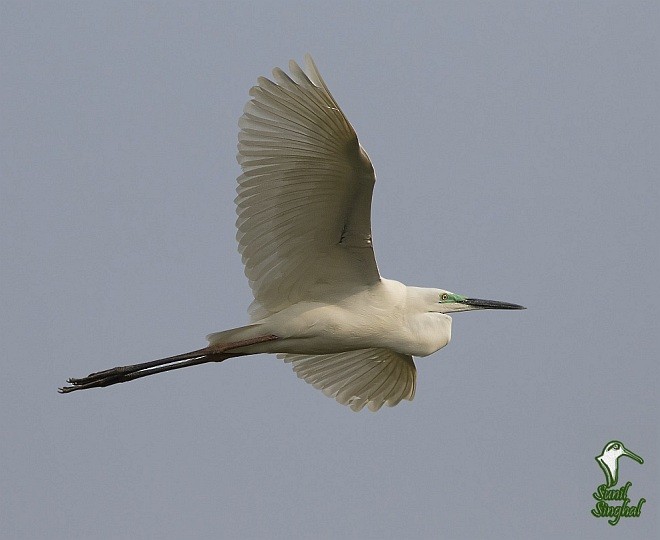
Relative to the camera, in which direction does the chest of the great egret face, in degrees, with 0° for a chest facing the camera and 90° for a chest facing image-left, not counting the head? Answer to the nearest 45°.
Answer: approximately 270°
